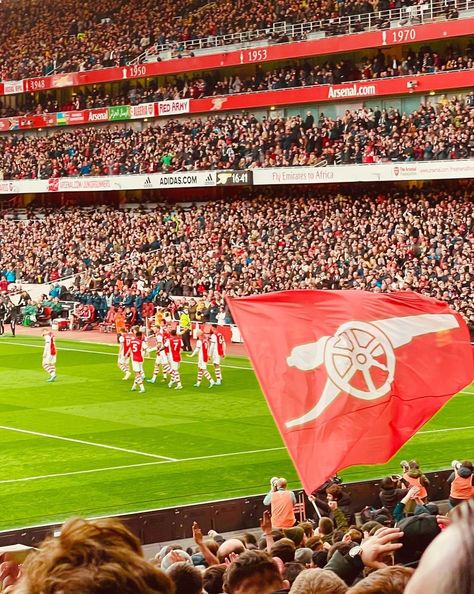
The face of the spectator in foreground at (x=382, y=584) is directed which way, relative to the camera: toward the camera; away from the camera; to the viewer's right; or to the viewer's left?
away from the camera

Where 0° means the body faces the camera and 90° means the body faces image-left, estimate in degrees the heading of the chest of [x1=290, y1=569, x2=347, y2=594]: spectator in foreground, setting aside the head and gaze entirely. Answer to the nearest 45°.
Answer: approximately 180°

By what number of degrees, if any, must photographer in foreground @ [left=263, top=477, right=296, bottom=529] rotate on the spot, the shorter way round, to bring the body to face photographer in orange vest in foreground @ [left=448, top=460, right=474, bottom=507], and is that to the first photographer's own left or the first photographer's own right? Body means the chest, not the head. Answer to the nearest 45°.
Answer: approximately 90° to the first photographer's own right

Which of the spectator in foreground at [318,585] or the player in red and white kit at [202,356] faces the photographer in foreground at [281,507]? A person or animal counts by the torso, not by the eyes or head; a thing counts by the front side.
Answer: the spectator in foreground at [318,585]

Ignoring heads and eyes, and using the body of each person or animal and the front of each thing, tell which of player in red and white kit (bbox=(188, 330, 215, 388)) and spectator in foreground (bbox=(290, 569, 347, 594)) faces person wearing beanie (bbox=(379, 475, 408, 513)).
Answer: the spectator in foreground

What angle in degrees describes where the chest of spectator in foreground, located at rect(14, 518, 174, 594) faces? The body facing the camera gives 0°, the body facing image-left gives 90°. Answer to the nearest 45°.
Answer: approximately 180°

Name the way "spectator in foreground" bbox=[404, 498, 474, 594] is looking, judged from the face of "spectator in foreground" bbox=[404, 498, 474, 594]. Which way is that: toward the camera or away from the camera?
away from the camera

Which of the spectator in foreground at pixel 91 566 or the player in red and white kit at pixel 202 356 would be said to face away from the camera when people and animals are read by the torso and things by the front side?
the spectator in foreground

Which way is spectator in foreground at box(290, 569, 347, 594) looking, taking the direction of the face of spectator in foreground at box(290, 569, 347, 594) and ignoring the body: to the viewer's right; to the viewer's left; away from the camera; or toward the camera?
away from the camera
